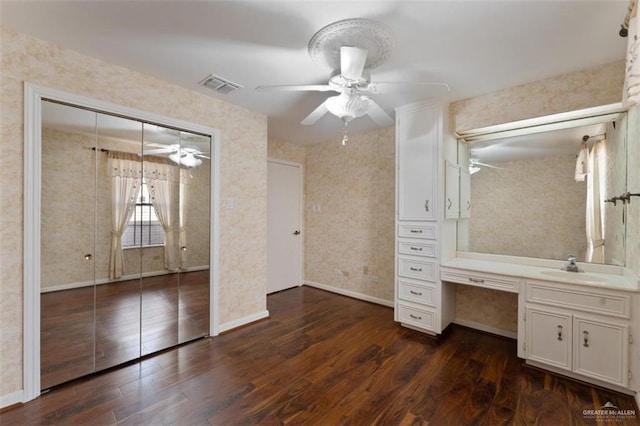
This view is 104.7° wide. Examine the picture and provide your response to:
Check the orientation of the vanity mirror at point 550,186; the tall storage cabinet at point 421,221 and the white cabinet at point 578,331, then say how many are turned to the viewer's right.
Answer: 0

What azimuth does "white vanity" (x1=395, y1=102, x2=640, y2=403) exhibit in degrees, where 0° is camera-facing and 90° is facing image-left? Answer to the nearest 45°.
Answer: approximately 45°

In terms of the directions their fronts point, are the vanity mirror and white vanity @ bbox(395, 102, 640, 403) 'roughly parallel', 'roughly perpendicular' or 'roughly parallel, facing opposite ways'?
roughly parallel

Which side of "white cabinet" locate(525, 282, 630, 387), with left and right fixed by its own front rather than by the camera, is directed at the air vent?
right

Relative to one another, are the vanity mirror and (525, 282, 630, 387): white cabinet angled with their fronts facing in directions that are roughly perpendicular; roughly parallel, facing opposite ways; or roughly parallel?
roughly parallel

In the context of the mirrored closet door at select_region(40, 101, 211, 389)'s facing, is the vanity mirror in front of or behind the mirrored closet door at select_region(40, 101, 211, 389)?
in front

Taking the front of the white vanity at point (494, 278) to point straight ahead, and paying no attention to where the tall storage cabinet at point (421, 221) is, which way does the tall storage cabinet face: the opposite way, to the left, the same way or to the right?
the same way

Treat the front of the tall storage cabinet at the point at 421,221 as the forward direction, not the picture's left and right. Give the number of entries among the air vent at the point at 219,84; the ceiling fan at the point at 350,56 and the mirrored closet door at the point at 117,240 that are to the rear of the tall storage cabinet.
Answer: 0

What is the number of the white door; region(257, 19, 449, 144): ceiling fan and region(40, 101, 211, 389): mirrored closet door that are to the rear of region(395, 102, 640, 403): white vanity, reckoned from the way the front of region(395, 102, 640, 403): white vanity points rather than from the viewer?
0

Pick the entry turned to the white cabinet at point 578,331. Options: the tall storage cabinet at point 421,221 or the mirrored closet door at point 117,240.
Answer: the mirrored closet door

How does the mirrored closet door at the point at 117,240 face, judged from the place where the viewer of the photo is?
facing the viewer and to the right of the viewer

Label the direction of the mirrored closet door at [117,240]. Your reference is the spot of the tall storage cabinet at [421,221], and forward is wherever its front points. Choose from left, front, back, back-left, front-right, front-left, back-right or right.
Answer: front
